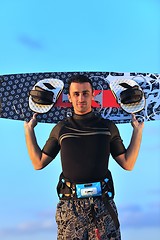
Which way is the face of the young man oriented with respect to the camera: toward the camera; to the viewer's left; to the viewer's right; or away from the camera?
toward the camera

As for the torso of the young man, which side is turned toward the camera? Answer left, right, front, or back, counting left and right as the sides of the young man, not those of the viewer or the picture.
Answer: front
